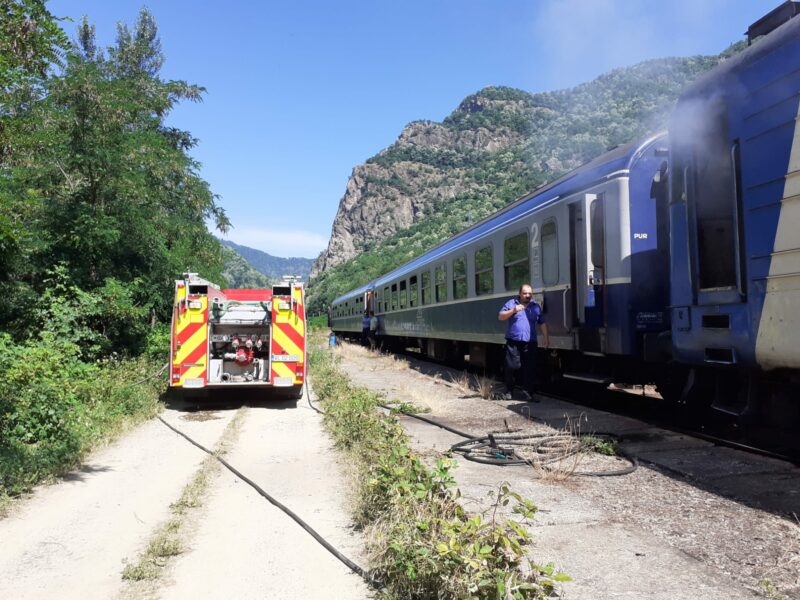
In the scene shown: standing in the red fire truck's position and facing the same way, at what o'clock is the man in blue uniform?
The man in blue uniform is roughly at 4 o'clock from the red fire truck.

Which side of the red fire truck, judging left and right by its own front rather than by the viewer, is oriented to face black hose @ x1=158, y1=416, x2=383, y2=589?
back

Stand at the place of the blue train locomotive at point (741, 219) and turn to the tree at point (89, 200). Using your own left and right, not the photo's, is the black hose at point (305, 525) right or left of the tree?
left

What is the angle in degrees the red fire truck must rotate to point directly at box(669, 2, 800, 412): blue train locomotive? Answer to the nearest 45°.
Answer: approximately 135° to its right

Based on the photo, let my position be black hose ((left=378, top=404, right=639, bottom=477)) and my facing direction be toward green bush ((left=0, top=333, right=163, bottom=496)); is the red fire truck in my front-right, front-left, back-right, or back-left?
front-right

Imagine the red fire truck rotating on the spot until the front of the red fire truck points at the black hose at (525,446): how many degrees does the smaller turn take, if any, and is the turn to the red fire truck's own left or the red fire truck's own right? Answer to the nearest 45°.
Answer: approximately 135° to the red fire truck's own right

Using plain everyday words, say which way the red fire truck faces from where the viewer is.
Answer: facing away from the viewer
